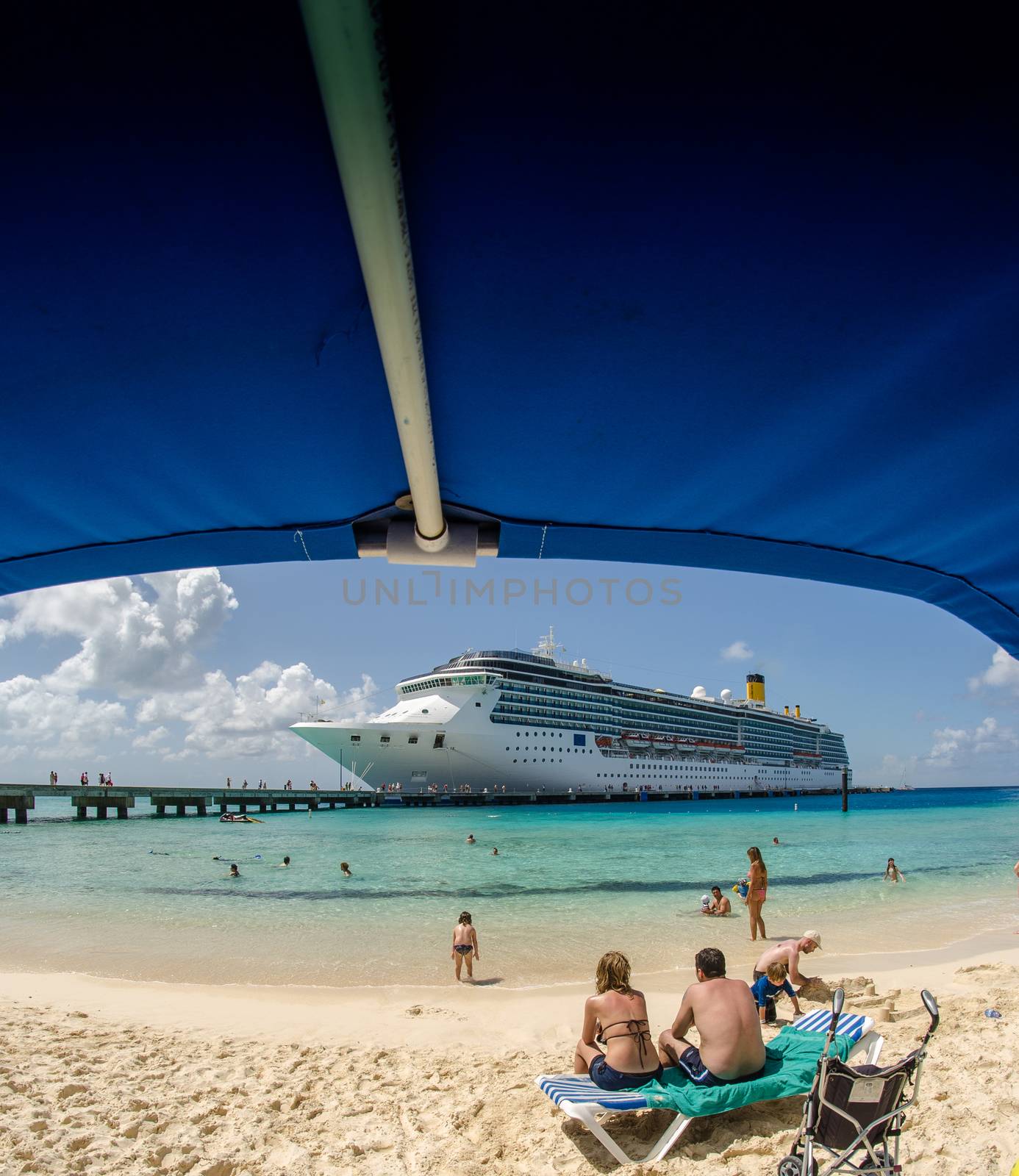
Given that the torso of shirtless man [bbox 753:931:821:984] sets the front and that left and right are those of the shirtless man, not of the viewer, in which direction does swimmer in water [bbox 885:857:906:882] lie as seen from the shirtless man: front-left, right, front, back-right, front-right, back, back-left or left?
left

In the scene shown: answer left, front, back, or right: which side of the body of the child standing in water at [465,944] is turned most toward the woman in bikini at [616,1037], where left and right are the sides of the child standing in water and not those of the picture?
back

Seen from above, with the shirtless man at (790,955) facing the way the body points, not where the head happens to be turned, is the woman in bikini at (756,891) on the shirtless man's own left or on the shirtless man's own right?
on the shirtless man's own left

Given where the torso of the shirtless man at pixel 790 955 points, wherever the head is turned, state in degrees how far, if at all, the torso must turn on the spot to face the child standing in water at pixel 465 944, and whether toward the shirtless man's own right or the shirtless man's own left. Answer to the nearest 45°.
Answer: approximately 135° to the shirtless man's own left

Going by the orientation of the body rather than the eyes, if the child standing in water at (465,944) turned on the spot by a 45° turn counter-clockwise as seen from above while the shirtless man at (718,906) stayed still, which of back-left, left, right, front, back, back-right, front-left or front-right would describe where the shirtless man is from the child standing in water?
right

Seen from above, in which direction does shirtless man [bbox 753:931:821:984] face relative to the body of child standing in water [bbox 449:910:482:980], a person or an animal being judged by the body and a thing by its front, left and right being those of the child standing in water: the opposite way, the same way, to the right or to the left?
to the right

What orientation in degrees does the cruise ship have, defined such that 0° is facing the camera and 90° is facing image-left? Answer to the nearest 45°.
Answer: approximately 45°

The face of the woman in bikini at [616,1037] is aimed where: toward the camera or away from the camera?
away from the camera

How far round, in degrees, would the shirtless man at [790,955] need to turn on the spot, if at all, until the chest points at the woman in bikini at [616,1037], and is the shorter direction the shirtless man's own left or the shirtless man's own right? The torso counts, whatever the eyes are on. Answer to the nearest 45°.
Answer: approximately 90° to the shirtless man's own right

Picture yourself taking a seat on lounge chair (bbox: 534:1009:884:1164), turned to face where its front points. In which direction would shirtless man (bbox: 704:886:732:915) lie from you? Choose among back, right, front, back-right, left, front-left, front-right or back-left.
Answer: back-right

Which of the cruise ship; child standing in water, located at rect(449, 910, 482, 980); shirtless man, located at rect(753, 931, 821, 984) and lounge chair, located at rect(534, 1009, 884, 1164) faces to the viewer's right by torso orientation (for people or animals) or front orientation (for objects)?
the shirtless man

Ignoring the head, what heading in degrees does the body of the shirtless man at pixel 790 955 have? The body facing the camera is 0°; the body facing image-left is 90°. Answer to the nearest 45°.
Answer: approximately 270°
